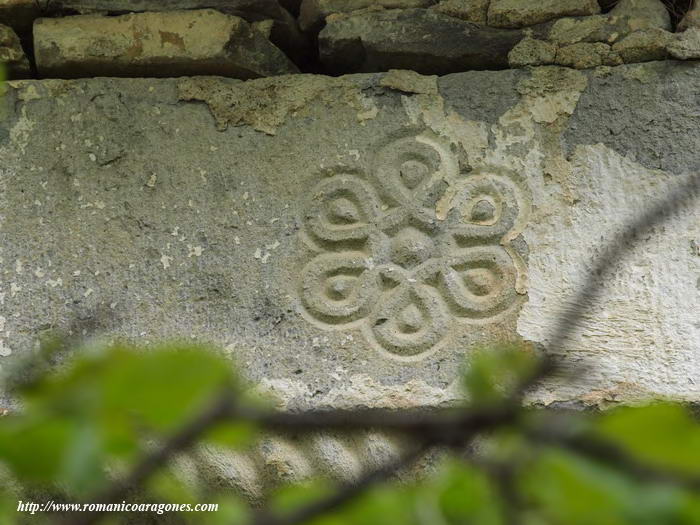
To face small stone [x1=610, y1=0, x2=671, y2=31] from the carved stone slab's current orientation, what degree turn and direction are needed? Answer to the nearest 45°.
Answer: approximately 135° to its left

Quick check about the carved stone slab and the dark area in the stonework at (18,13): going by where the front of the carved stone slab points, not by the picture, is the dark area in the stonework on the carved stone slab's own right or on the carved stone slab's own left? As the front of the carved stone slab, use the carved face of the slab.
on the carved stone slab's own right

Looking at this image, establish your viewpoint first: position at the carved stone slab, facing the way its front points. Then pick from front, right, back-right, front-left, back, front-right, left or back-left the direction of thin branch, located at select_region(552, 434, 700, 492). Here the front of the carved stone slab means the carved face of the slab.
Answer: front

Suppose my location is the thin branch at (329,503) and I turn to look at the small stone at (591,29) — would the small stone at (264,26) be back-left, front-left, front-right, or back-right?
front-left

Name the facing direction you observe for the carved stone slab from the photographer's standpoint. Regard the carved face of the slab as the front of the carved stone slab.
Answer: facing the viewer
